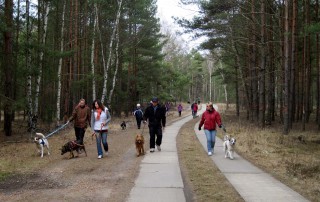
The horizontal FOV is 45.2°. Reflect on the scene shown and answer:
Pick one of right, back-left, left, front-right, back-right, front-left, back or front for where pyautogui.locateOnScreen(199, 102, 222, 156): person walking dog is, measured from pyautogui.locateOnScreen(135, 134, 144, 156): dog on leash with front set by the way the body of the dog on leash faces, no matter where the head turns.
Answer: left

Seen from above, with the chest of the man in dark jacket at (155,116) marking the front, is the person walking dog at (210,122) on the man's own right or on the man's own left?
on the man's own left

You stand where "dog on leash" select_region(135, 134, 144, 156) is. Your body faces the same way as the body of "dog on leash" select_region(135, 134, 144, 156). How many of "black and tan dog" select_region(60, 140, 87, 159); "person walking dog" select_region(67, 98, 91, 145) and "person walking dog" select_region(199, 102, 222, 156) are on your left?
1

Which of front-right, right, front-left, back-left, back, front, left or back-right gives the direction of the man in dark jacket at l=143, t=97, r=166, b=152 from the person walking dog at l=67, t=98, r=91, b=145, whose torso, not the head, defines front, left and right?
left

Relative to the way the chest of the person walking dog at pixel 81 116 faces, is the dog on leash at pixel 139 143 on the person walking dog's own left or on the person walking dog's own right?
on the person walking dog's own left

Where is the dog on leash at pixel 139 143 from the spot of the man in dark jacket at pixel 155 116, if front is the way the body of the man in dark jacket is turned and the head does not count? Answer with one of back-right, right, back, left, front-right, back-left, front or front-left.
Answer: front-right

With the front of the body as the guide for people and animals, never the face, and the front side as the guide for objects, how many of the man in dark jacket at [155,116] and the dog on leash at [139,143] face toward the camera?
2

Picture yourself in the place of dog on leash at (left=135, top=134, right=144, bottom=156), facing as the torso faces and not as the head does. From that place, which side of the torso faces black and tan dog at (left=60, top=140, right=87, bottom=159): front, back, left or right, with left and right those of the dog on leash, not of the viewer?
right

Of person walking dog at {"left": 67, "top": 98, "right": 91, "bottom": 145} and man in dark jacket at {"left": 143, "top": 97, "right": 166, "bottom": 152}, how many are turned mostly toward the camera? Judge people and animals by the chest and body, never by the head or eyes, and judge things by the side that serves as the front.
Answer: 2
